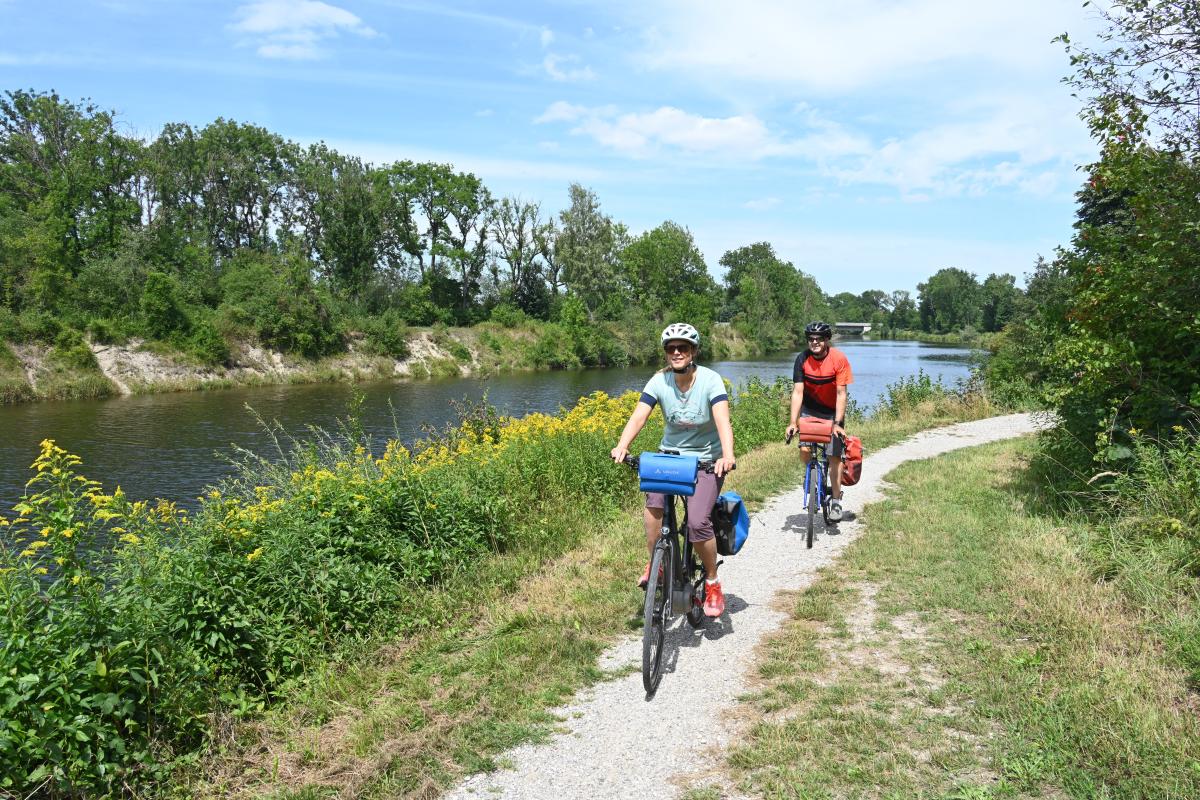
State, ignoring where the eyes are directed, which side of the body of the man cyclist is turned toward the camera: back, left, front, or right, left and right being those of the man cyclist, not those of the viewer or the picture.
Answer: front

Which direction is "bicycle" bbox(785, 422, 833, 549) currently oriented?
toward the camera

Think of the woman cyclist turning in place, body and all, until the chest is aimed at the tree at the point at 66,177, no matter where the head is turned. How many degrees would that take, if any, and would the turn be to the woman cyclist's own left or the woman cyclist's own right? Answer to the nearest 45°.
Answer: approximately 135° to the woman cyclist's own right

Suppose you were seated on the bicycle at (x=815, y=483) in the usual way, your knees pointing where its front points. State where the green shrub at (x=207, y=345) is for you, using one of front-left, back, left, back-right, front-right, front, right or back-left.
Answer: back-right

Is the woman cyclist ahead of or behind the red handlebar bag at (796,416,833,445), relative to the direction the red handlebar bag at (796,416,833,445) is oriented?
ahead

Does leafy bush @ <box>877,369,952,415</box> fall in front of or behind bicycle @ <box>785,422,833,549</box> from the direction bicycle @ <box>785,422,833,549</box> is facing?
behind

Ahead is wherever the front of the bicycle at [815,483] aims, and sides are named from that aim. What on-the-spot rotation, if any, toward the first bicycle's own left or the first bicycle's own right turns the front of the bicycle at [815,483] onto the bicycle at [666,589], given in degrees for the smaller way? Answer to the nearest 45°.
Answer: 0° — it already faces it

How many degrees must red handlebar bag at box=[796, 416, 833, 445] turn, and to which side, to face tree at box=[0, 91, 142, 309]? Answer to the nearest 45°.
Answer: approximately 135° to its right
